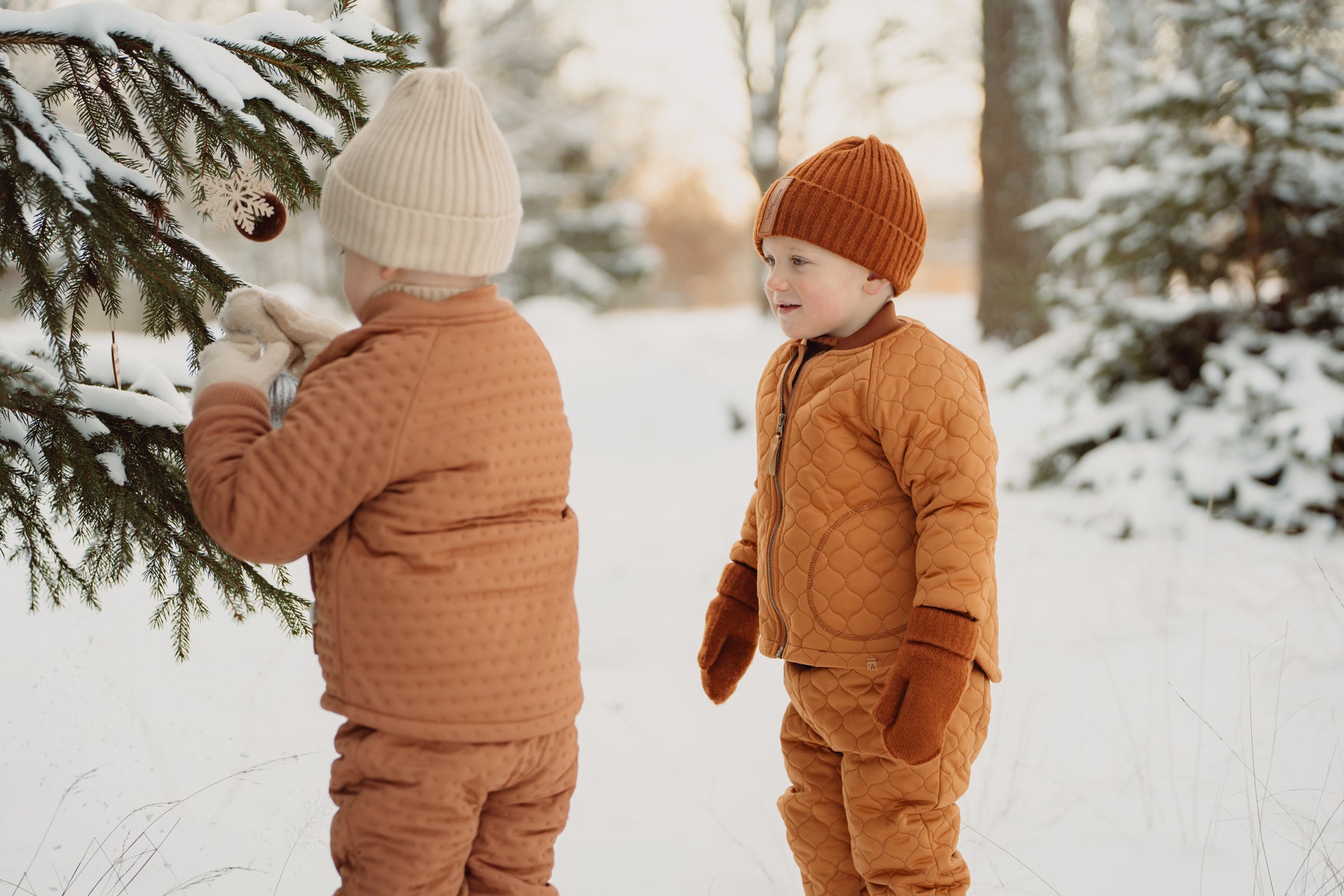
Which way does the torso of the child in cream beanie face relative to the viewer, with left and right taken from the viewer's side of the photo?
facing away from the viewer and to the left of the viewer

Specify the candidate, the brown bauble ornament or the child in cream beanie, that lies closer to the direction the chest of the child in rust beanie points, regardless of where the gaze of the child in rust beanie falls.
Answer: the child in cream beanie

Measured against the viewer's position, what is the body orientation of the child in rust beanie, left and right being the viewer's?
facing the viewer and to the left of the viewer

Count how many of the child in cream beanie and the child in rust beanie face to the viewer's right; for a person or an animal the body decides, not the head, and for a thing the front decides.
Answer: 0

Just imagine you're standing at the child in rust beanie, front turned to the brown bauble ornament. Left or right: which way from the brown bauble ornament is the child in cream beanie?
left

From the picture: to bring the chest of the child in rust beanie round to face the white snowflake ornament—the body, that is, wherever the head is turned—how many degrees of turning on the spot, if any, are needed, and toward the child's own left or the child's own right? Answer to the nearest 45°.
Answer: approximately 45° to the child's own right

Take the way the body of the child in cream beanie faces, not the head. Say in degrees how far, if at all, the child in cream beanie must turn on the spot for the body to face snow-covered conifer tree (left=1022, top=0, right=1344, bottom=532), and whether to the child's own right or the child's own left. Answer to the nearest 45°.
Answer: approximately 90° to the child's own right

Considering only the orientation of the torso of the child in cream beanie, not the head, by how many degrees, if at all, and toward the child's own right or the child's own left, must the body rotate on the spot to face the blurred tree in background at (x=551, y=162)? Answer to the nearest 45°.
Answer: approximately 45° to the child's own right

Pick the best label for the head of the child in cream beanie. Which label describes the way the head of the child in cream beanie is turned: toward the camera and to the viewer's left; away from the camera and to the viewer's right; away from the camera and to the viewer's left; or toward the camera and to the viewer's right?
away from the camera and to the viewer's left

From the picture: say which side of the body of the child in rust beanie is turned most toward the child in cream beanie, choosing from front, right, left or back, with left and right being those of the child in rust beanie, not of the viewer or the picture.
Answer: front

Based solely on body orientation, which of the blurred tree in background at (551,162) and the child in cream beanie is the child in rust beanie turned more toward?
the child in cream beanie
